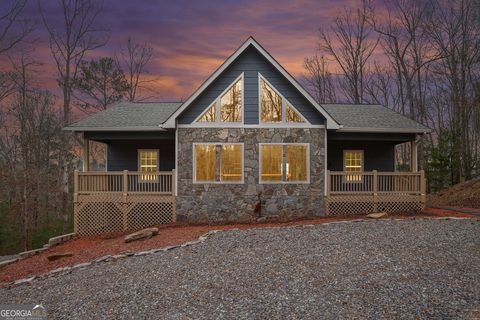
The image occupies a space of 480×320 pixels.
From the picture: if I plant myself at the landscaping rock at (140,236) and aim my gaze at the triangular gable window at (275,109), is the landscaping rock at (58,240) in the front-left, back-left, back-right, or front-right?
back-left

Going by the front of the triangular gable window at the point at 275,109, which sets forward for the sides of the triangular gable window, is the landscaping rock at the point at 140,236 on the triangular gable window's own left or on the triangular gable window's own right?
on the triangular gable window's own right

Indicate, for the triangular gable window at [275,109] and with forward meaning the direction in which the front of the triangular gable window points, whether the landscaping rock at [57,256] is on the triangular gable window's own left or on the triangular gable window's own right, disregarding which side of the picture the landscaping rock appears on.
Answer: on the triangular gable window's own right

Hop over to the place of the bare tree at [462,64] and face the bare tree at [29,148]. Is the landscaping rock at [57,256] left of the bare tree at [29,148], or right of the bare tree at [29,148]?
left

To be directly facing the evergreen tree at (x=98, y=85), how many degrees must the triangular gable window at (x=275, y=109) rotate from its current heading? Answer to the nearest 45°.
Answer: approximately 135° to its right

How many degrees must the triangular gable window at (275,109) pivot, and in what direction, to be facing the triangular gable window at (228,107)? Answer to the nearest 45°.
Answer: approximately 90° to its right

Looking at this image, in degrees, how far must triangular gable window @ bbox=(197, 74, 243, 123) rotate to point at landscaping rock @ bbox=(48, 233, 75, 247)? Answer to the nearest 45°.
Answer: approximately 90° to its right

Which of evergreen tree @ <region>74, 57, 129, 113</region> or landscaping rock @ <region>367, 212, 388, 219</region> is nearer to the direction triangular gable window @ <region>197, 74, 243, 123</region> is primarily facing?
the landscaping rock

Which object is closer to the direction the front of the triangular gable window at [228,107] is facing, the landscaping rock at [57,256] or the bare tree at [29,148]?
the landscaping rock

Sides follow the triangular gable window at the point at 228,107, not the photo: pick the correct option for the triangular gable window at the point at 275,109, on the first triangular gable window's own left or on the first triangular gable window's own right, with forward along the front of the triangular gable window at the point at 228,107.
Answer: on the first triangular gable window's own left

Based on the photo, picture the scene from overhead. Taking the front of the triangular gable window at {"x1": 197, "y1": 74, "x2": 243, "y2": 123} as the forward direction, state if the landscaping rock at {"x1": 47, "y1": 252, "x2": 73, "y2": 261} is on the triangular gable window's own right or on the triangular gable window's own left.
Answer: on the triangular gable window's own right

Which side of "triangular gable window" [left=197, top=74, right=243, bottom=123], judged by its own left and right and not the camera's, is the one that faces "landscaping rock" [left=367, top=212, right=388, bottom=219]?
left

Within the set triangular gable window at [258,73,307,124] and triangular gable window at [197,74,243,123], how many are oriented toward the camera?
2

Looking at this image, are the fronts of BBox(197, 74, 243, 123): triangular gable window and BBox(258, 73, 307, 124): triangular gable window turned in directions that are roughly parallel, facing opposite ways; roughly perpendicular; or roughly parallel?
roughly parallel

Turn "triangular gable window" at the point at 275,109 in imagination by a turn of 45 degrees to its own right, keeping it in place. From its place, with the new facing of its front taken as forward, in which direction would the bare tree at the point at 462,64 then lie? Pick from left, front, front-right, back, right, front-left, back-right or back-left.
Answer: back

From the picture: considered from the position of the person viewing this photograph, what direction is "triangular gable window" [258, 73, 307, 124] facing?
facing the viewer
